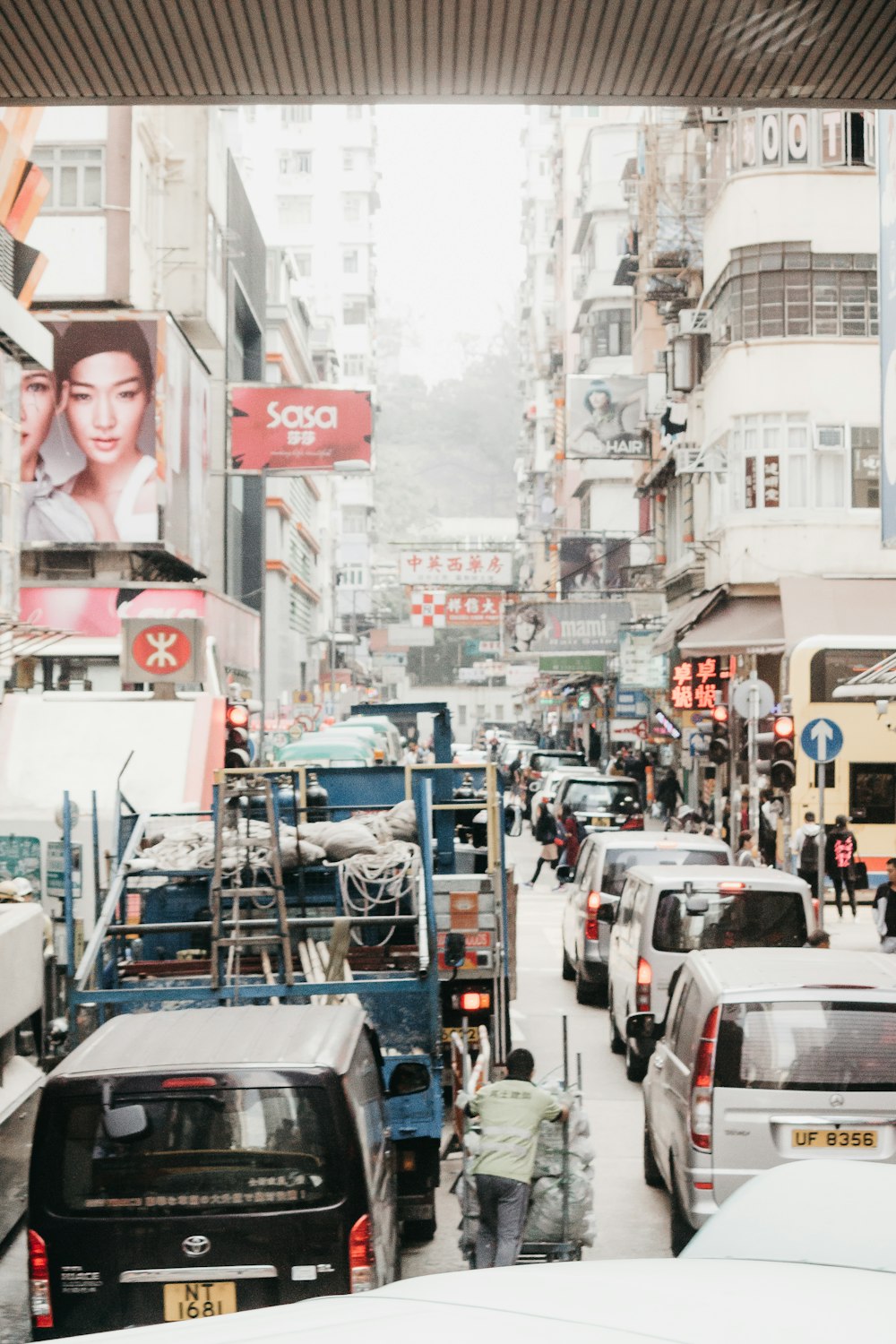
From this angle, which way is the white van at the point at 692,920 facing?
away from the camera

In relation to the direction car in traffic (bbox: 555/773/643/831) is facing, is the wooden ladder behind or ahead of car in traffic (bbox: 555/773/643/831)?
behind

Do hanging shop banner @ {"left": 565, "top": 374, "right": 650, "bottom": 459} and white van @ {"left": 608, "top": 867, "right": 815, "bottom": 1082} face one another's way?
yes

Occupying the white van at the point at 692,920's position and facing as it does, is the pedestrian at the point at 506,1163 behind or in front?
behind

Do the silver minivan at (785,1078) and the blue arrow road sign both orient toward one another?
yes

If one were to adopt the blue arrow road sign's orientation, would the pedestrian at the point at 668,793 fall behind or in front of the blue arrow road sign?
behind

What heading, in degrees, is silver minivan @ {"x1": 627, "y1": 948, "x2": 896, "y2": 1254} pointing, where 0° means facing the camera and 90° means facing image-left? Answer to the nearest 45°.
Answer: approximately 180°

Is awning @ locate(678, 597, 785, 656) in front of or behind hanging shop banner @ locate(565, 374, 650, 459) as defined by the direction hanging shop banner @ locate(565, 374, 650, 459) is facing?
in front

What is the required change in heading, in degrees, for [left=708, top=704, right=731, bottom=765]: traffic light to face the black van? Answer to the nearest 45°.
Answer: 0° — it already faces it

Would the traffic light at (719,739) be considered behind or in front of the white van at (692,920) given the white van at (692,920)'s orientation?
in front

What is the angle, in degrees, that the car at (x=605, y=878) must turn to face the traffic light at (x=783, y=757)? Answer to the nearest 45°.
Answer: approximately 45° to its right

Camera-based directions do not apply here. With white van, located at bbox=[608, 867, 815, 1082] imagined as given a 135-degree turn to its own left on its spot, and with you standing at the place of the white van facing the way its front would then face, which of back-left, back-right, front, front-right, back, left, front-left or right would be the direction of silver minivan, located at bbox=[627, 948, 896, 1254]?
front-left

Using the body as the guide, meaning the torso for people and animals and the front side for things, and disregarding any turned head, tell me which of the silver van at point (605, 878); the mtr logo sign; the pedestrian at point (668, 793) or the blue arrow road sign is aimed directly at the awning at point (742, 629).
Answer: the silver van

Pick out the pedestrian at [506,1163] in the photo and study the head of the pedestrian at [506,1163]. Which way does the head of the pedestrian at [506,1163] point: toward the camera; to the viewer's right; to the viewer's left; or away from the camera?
away from the camera

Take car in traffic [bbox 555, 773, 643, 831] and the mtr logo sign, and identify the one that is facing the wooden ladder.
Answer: the mtr logo sign
